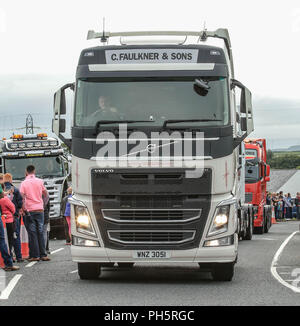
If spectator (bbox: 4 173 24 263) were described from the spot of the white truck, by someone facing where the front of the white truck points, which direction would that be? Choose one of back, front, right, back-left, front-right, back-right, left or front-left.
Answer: back-right

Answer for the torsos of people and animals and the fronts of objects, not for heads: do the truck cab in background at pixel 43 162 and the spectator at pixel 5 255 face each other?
no

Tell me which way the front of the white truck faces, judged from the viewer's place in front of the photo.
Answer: facing the viewer

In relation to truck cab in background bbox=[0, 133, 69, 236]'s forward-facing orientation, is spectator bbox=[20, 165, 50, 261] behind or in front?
in front

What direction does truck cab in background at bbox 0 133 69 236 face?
toward the camera

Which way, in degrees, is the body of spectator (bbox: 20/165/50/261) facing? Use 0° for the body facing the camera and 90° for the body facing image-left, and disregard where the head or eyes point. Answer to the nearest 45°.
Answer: approximately 180°

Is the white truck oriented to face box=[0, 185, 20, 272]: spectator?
no

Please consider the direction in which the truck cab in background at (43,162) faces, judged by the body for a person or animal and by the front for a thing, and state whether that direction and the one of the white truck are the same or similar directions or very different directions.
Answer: same or similar directions

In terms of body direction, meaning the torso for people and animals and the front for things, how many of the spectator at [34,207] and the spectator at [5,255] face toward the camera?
0

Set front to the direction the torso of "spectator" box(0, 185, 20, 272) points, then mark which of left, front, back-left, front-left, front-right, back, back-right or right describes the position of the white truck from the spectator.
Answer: front-right

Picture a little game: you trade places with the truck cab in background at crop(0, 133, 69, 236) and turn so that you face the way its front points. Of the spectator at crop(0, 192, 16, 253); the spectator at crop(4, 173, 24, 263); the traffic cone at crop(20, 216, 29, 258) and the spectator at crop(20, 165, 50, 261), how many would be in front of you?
4

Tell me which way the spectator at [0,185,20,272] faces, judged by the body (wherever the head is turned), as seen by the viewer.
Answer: to the viewer's right

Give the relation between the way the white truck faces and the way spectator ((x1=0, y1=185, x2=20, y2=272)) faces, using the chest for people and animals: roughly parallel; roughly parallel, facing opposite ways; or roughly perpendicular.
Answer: roughly perpendicular

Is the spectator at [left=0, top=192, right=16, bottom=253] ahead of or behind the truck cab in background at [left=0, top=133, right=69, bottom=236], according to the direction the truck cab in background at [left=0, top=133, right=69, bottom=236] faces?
ahead

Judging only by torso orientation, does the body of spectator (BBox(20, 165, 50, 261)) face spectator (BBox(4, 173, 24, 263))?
no
